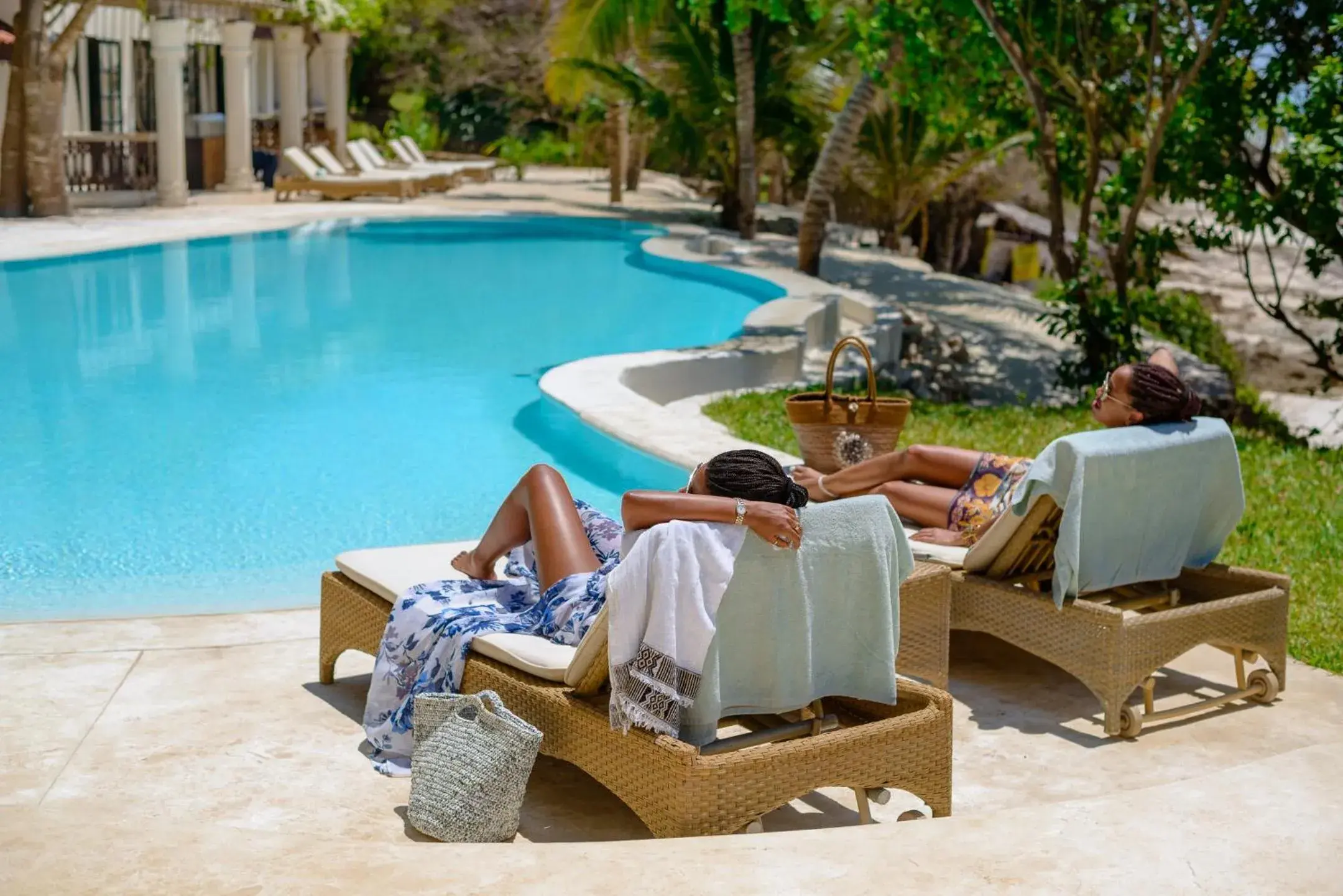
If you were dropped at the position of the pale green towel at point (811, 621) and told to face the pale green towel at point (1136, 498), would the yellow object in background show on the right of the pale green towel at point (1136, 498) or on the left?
left

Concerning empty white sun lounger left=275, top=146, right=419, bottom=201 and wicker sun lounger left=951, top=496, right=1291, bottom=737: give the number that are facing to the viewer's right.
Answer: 1

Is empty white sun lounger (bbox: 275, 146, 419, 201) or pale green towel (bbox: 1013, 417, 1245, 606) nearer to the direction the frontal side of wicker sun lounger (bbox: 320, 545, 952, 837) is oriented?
the empty white sun lounger

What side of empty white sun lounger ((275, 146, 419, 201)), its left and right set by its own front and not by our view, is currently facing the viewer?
right

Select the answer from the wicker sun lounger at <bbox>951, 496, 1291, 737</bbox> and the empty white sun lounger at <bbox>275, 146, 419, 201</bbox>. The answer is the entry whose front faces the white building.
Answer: the wicker sun lounger

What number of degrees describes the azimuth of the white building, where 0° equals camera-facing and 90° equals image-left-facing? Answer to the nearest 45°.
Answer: approximately 315°

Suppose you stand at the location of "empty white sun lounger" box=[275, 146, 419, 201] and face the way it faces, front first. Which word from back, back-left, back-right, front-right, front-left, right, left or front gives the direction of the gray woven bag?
right

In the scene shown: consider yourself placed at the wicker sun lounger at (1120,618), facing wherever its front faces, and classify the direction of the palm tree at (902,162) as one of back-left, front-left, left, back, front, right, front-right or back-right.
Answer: front-right

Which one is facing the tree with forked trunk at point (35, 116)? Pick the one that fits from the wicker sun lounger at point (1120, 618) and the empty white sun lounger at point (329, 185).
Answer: the wicker sun lounger

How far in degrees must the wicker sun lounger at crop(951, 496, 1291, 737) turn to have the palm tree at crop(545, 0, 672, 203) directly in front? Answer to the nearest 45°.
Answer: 0° — it already faces it

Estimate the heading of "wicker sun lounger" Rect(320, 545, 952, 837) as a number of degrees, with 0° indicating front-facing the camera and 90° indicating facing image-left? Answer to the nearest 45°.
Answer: approximately 135°

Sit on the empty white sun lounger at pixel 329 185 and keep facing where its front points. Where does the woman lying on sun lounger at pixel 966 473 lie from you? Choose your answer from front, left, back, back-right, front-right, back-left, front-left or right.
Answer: right

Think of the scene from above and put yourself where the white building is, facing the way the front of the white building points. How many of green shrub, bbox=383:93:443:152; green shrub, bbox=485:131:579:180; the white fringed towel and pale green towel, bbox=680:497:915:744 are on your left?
2

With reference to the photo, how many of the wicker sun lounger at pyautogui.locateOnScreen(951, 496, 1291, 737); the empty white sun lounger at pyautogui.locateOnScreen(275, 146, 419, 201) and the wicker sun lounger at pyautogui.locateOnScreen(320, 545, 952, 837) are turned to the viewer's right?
1

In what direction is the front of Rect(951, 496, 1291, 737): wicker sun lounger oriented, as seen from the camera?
facing away from the viewer and to the left of the viewer
